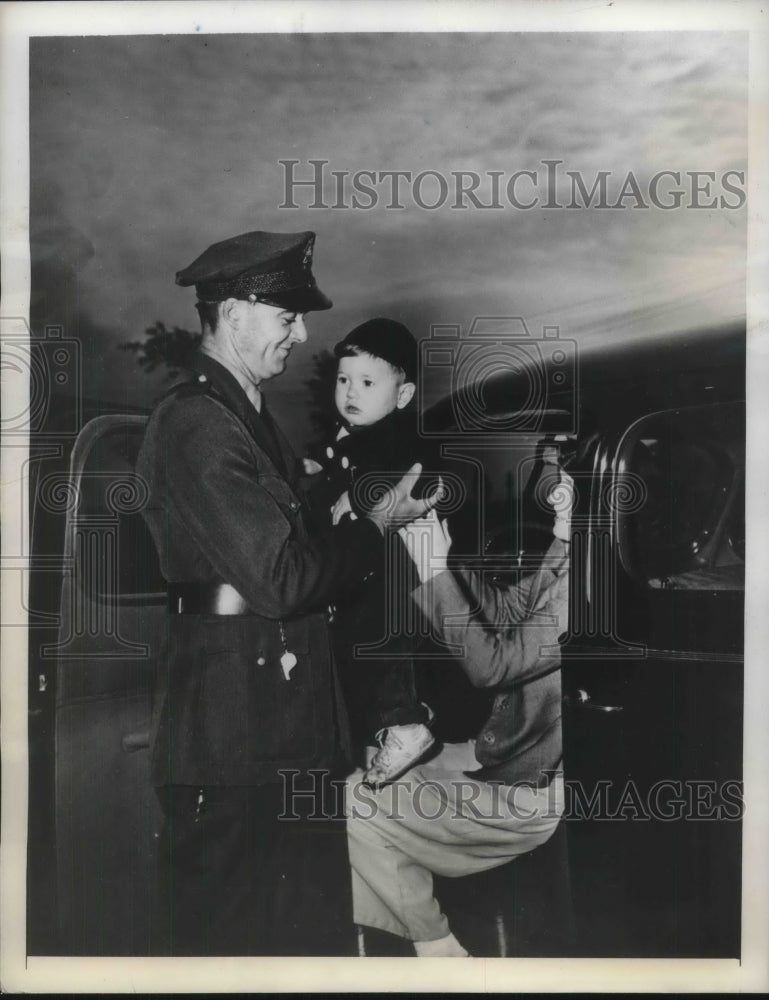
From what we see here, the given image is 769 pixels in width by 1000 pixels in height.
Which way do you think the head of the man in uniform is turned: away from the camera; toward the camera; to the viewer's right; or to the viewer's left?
to the viewer's right

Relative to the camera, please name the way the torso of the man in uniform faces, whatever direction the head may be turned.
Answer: to the viewer's right

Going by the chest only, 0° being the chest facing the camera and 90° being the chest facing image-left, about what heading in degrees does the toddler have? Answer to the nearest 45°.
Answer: approximately 45°
